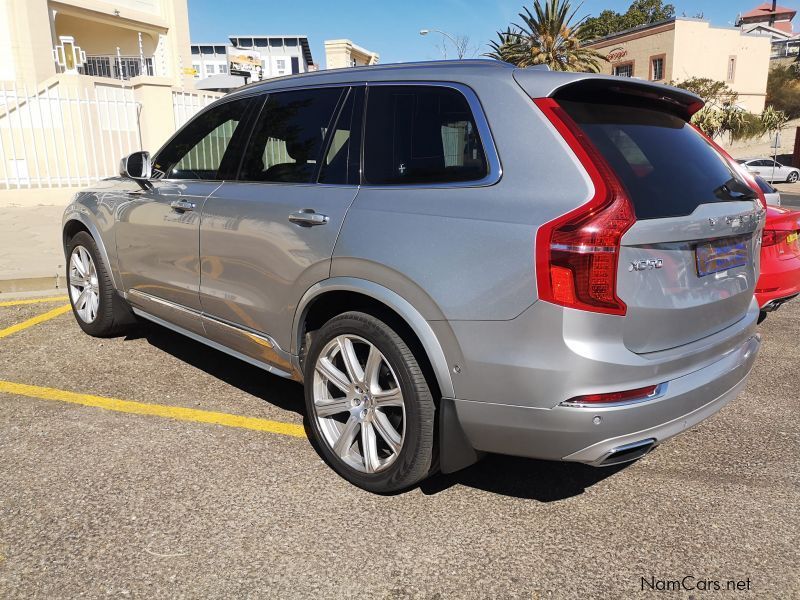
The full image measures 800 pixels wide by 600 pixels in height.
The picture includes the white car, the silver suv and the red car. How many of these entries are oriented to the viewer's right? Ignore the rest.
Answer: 1

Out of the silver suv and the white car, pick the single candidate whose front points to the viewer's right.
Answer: the white car

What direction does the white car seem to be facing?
to the viewer's right

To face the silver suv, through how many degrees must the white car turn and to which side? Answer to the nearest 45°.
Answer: approximately 90° to its right

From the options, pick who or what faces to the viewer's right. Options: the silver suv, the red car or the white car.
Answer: the white car

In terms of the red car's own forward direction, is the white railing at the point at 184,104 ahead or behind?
ahead

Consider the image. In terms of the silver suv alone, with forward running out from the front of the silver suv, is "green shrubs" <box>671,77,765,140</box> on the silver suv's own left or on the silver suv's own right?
on the silver suv's own right

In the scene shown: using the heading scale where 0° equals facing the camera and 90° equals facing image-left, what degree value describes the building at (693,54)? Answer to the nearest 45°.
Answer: approximately 45°

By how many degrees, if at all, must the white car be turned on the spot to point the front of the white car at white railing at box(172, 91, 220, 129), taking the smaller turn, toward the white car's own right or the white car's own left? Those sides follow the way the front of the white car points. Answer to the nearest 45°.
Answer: approximately 135° to the white car's own right

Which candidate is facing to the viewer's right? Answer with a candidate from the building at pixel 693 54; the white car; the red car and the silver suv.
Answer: the white car

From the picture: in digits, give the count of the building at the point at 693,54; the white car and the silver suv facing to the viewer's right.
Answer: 1

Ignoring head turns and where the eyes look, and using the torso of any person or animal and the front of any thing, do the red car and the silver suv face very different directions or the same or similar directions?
same or similar directions

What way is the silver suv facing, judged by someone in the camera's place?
facing away from the viewer and to the left of the viewer

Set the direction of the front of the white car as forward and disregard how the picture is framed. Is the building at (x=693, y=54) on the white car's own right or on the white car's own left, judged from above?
on the white car's own left
